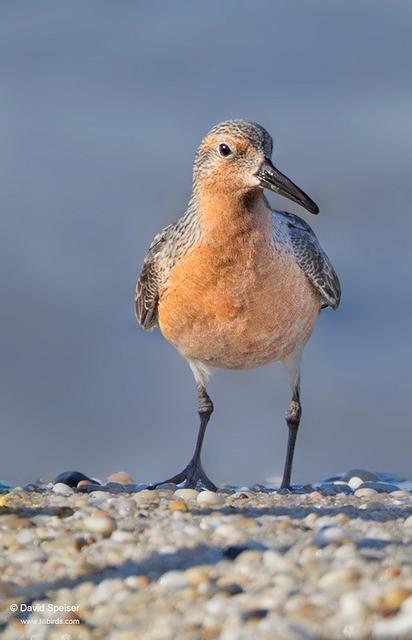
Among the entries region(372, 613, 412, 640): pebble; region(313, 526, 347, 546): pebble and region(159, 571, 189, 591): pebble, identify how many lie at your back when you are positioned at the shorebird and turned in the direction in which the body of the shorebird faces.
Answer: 0

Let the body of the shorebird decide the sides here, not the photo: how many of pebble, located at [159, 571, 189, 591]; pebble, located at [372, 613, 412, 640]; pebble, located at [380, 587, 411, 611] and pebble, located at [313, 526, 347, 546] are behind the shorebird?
0

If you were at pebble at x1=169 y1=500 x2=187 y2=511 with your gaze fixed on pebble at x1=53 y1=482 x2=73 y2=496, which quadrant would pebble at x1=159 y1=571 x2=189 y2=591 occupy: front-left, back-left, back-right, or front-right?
back-left

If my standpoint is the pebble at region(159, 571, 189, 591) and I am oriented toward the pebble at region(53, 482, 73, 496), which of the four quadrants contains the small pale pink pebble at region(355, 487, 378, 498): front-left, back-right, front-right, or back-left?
front-right

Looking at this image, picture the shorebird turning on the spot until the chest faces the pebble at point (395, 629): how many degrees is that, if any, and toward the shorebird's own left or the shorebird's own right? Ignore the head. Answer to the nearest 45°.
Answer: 0° — it already faces it

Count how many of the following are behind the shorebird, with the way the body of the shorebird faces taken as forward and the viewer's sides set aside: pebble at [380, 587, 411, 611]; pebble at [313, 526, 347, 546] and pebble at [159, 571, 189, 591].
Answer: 0

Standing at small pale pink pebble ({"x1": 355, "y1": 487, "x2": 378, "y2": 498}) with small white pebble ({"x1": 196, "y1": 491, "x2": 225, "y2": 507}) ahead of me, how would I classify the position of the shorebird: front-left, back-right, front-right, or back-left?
front-right

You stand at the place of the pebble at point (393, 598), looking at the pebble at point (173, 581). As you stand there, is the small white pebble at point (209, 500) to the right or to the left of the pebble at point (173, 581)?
right

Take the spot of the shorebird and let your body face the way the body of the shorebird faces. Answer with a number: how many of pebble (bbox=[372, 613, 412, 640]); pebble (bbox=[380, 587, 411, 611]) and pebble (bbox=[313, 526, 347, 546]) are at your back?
0

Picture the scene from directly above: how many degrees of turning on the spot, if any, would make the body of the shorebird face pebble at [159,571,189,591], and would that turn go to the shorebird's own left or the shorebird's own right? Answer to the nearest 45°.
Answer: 0° — it already faces it

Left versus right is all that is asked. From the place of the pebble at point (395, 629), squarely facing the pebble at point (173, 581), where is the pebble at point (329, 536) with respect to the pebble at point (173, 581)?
right

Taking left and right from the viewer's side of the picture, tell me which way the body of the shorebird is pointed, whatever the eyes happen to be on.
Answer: facing the viewer
